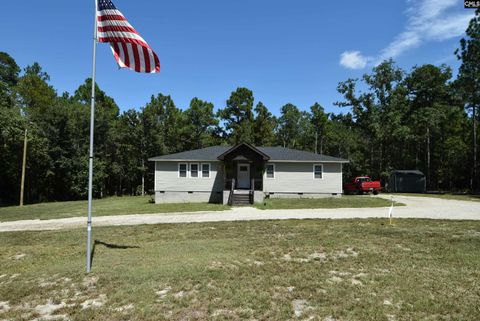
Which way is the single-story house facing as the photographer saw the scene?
facing the viewer

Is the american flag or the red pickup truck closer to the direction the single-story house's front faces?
the american flag

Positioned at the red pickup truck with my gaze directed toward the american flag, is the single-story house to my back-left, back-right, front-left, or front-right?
front-right

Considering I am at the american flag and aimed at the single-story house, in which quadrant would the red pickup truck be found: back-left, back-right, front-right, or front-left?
front-right

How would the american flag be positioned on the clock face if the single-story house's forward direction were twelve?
The american flag is roughly at 12 o'clock from the single-story house.

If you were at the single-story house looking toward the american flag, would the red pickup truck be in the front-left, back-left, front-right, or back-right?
back-left

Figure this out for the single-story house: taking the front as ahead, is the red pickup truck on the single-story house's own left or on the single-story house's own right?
on the single-story house's own left
